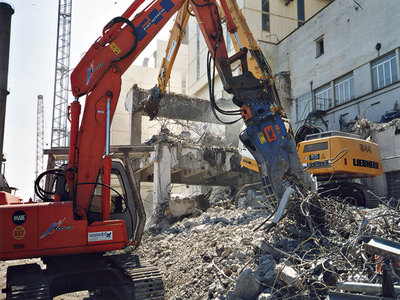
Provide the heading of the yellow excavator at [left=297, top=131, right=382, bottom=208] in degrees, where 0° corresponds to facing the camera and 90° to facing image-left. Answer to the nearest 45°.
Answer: approximately 135°

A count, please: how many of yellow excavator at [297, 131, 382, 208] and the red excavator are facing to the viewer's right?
1

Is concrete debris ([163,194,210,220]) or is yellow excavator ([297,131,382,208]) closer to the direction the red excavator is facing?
the yellow excavator

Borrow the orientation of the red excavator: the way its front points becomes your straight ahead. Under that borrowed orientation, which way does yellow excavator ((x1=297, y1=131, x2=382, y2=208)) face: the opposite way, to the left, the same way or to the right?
to the left

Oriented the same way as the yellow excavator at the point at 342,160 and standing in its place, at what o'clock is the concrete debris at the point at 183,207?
The concrete debris is roughly at 11 o'clock from the yellow excavator.

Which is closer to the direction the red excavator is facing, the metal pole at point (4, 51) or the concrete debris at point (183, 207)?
the concrete debris

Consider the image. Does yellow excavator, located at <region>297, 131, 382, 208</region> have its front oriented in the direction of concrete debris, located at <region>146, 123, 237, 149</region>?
yes

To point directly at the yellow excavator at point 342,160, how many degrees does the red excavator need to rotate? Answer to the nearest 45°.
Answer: approximately 45° to its left

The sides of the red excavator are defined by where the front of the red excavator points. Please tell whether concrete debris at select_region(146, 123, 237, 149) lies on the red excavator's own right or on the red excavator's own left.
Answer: on the red excavator's own left

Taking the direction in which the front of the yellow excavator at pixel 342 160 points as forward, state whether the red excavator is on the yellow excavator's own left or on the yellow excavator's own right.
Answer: on the yellow excavator's own left

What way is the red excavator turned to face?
to the viewer's right
